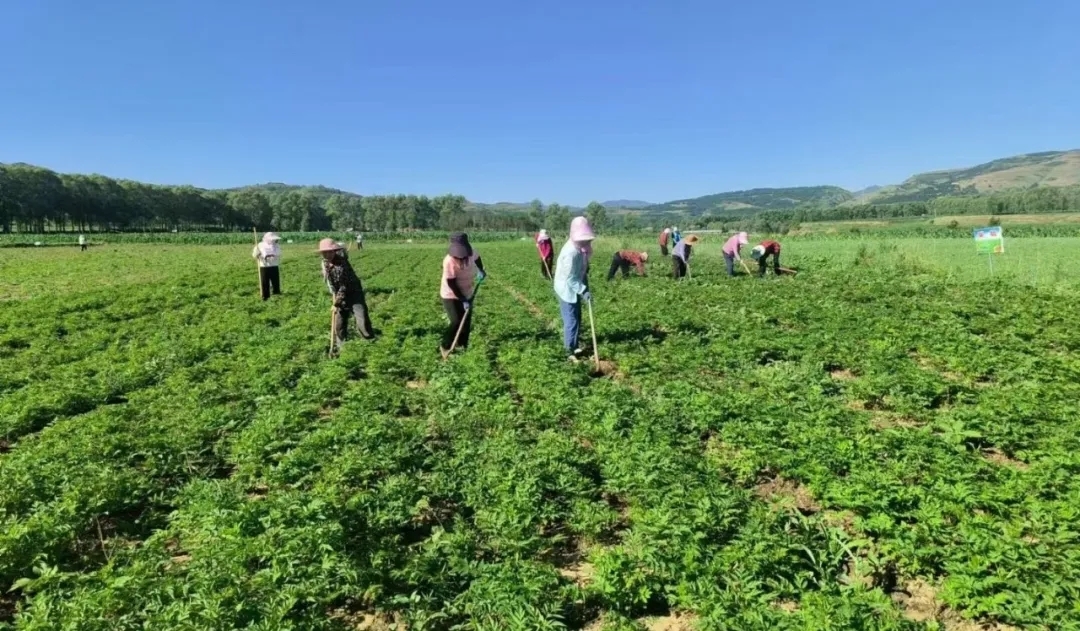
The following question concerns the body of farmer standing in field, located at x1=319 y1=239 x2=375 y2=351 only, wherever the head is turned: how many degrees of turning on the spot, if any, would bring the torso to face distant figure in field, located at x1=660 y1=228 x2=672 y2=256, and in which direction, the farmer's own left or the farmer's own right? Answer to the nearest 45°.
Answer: approximately 180°

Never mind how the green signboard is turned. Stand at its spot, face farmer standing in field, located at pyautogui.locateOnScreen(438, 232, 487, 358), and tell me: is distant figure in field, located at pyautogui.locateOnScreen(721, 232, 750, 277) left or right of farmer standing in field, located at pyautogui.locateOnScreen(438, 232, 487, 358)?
right

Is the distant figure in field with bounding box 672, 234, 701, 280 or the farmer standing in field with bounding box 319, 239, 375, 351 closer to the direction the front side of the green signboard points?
the farmer standing in field
